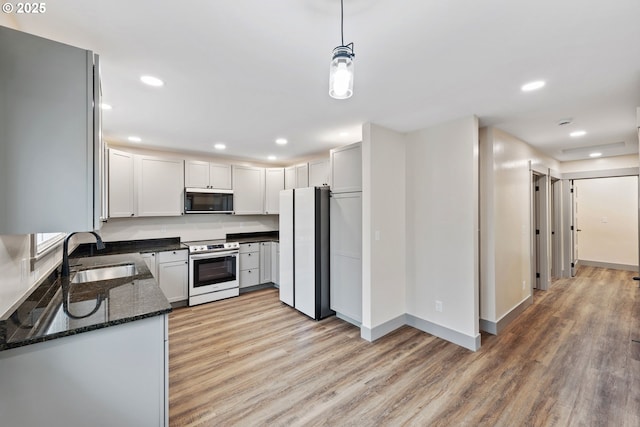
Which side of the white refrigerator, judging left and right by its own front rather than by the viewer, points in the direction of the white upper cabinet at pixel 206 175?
right

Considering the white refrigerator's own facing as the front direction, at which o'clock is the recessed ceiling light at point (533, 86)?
The recessed ceiling light is roughly at 9 o'clock from the white refrigerator.

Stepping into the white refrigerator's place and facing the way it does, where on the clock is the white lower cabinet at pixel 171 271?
The white lower cabinet is roughly at 2 o'clock from the white refrigerator.

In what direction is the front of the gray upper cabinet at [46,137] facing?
to the viewer's right

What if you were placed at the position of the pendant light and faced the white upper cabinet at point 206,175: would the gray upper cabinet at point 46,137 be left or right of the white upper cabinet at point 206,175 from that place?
left

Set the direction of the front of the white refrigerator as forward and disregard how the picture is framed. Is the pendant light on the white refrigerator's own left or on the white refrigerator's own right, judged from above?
on the white refrigerator's own left

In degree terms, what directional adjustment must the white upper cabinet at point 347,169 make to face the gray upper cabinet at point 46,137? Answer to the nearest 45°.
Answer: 0° — it already faces it

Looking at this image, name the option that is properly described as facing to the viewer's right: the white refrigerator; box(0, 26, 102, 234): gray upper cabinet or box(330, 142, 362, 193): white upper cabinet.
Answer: box(0, 26, 102, 234): gray upper cabinet

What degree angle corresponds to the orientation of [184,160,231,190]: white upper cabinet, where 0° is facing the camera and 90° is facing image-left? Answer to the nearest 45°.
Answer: approximately 315°
